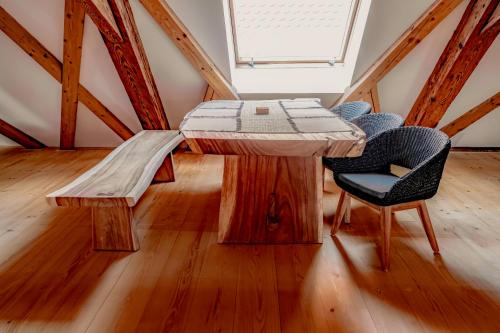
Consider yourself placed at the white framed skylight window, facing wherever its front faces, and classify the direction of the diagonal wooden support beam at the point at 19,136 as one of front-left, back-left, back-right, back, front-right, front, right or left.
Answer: right

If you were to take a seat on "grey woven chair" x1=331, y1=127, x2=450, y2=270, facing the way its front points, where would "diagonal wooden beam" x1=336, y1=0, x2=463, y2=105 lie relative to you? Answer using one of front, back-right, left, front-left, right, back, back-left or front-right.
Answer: back-right

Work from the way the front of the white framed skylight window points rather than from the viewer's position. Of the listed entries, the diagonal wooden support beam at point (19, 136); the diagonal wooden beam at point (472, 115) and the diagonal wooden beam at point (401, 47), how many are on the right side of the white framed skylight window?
1

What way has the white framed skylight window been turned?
toward the camera

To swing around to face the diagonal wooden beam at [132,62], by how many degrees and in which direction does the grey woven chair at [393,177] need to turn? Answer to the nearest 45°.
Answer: approximately 45° to its right

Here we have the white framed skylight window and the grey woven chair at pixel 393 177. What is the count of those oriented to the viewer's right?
0

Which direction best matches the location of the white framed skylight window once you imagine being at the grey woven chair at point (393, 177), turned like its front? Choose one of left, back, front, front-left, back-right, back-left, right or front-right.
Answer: right

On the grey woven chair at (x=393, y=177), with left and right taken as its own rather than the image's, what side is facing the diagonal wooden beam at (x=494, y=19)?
back

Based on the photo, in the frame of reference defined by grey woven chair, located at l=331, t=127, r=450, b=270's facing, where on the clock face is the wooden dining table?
The wooden dining table is roughly at 1 o'clock from the grey woven chair.

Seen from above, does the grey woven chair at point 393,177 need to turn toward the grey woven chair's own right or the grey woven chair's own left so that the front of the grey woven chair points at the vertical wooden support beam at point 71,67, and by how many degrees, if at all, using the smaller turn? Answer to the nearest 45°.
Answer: approximately 45° to the grey woven chair's own right

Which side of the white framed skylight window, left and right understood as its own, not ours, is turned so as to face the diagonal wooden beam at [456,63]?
left

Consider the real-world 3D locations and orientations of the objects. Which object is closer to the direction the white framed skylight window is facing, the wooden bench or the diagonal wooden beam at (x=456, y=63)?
the wooden bench

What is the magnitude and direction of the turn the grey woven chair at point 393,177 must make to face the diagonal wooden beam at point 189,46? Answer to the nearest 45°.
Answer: approximately 90° to its right

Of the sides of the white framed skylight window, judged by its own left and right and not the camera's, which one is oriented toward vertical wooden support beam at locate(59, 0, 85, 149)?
right

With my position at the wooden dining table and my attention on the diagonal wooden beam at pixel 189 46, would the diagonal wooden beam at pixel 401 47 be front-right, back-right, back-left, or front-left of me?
front-right

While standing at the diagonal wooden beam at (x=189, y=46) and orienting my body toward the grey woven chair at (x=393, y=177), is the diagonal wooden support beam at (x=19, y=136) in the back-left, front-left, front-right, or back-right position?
back-right

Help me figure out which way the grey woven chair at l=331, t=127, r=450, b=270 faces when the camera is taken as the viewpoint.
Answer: facing the viewer and to the left of the viewer
